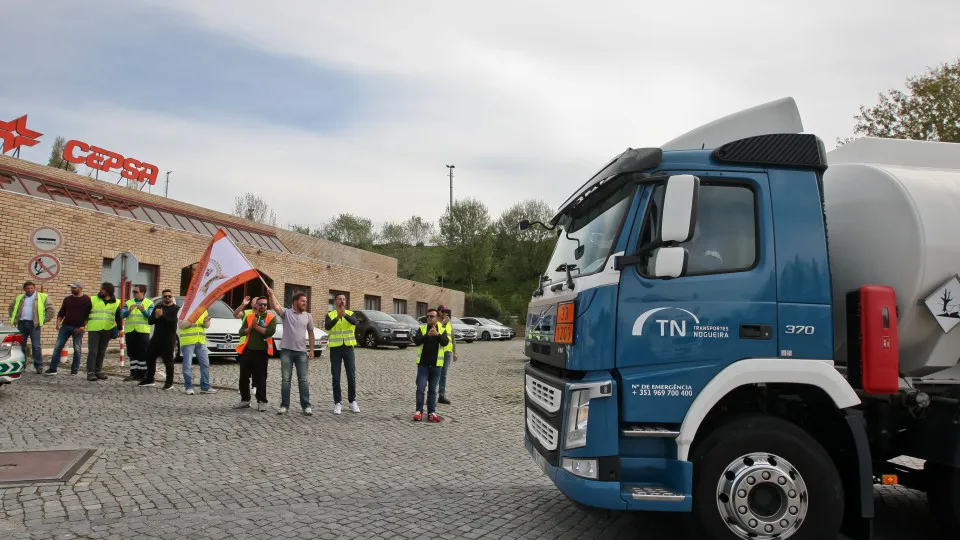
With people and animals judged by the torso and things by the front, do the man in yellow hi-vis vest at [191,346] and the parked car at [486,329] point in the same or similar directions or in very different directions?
same or similar directions

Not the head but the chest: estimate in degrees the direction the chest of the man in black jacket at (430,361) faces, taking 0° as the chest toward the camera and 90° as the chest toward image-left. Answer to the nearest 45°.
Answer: approximately 0°

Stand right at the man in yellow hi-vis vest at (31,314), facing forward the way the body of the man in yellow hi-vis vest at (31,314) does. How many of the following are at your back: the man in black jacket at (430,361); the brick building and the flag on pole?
1

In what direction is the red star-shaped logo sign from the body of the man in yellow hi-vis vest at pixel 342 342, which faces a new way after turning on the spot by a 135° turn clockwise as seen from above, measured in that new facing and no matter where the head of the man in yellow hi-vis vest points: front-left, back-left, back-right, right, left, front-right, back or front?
front

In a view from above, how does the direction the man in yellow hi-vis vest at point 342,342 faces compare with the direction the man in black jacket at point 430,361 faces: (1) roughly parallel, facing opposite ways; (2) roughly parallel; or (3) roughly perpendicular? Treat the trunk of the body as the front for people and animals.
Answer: roughly parallel

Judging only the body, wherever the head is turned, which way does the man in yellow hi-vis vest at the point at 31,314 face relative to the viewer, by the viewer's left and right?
facing the viewer

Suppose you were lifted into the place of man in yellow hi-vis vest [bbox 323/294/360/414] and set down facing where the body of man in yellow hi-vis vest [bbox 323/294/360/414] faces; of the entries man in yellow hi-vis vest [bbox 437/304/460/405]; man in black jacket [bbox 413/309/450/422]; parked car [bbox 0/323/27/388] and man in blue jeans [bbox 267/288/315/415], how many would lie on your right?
2

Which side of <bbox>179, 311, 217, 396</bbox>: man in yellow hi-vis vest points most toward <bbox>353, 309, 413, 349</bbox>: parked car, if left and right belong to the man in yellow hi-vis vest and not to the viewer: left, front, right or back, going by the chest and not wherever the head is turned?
left

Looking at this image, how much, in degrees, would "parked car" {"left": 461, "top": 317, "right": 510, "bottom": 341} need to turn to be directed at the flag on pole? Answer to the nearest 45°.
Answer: approximately 45° to its right

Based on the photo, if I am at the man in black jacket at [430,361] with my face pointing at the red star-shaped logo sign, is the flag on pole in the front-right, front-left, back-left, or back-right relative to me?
front-left

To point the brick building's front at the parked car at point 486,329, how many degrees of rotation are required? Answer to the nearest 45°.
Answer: approximately 90° to its left

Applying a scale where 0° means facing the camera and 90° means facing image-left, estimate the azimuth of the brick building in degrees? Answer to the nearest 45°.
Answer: approximately 315°

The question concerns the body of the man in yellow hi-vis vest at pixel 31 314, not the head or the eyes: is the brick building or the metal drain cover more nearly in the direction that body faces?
the metal drain cover

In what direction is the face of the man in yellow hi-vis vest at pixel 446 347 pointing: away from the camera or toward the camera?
toward the camera

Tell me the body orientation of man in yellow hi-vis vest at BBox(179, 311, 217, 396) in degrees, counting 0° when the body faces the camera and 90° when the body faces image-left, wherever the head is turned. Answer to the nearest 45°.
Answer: approximately 315°

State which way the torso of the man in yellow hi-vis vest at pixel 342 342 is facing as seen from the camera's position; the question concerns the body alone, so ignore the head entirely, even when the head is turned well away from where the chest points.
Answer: toward the camera
